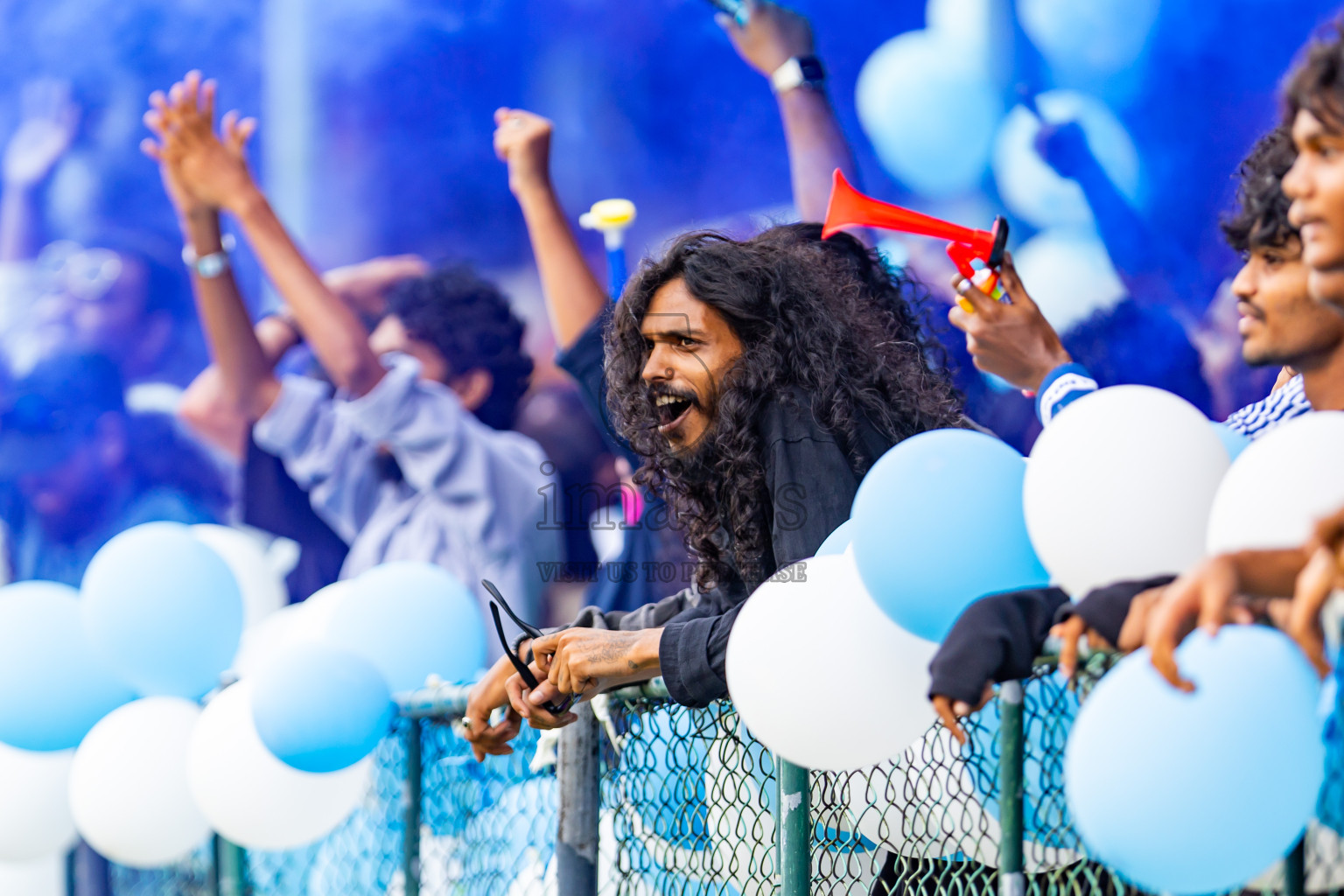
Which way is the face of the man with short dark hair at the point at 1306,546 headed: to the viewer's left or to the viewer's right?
to the viewer's left

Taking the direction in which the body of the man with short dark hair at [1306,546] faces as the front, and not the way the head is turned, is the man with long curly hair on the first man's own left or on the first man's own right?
on the first man's own right

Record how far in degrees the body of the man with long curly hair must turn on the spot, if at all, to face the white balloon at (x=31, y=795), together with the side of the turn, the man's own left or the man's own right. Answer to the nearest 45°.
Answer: approximately 90° to the man's own right

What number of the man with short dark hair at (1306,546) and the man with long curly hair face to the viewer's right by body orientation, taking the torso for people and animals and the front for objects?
0

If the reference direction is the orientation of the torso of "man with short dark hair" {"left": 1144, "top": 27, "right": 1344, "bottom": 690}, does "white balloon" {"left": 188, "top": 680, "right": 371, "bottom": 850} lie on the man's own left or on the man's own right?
on the man's own right

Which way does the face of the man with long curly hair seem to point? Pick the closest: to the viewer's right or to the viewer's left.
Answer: to the viewer's left

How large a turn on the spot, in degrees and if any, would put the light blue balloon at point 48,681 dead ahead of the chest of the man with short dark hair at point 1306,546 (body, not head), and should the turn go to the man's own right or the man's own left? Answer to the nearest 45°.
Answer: approximately 90° to the man's own right

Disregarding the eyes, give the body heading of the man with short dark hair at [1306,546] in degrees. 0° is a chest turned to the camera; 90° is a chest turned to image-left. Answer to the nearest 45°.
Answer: approximately 45°

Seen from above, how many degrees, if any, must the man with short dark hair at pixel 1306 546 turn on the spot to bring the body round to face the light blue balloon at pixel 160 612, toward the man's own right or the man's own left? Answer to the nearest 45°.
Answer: approximately 90° to the man's own right
